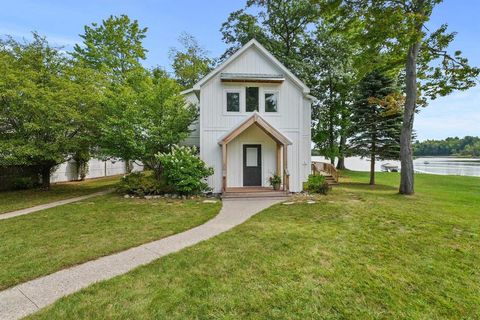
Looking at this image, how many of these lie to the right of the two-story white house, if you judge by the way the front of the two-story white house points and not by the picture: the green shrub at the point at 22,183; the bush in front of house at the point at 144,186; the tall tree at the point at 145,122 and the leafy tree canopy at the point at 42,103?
4

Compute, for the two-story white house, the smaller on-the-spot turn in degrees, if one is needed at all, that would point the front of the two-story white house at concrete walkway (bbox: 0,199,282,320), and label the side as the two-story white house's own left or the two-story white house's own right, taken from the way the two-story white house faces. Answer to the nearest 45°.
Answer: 0° — it already faces it

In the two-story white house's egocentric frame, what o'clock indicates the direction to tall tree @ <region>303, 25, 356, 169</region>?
The tall tree is roughly at 7 o'clock from the two-story white house.

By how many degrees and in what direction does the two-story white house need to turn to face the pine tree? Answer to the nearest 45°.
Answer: approximately 135° to its left

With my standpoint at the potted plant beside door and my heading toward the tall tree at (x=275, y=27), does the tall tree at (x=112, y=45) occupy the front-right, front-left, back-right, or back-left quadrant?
front-left

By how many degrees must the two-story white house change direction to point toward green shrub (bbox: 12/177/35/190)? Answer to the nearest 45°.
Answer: approximately 90° to its right

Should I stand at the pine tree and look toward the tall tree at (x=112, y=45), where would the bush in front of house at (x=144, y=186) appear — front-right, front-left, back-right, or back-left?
front-left

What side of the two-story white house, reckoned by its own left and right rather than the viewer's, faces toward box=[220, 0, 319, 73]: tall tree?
back

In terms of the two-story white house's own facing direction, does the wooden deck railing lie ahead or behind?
behind

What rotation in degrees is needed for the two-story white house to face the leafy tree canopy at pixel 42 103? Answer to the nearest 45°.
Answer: approximately 90° to its right

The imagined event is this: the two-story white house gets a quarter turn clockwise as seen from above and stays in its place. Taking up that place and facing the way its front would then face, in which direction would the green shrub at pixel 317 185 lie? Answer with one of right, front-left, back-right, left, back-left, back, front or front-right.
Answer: back

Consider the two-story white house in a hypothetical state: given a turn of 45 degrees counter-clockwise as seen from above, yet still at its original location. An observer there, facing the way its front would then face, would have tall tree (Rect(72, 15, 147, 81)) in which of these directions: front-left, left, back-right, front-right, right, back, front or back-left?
back

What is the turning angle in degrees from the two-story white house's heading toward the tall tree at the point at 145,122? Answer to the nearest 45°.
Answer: approximately 90° to its right
